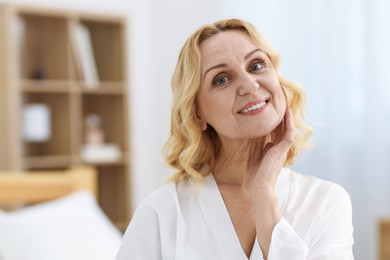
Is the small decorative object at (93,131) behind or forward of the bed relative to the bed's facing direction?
behind

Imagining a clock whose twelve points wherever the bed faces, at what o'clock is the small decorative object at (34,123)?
The small decorative object is roughly at 6 o'clock from the bed.

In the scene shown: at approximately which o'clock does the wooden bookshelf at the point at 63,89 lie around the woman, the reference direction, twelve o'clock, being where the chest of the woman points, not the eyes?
The wooden bookshelf is roughly at 5 o'clock from the woman.

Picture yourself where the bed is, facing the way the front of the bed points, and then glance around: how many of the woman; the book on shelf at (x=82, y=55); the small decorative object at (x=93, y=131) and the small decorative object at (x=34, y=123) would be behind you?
3

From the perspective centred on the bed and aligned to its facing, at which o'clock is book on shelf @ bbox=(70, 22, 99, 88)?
The book on shelf is roughly at 6 o'clock from the bed.

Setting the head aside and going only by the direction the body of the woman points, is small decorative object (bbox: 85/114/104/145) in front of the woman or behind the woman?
behind

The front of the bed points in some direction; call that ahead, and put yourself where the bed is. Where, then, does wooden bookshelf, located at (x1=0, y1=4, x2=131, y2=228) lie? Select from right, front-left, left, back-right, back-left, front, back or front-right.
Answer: back

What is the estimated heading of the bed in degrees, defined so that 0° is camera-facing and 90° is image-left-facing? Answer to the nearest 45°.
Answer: approximately 0°

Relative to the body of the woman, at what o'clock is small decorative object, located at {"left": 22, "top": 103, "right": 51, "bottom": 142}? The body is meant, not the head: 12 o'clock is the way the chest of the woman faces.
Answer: The small decorative object is roughly at 5 o'clock from the woman.

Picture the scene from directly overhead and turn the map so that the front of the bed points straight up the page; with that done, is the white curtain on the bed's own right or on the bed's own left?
on the bed's own left

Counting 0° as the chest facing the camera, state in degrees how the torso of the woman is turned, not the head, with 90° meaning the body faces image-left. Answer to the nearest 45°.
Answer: approximately 0°

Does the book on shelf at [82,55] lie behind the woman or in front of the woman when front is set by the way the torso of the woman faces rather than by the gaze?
behind

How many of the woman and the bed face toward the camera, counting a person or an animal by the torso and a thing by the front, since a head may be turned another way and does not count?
2

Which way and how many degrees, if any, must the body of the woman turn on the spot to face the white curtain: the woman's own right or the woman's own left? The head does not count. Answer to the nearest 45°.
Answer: approximately 180°
